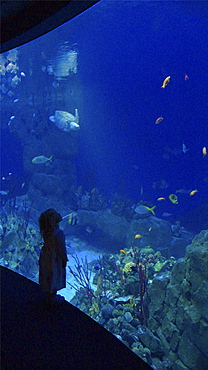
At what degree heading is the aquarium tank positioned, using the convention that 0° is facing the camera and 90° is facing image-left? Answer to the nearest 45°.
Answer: approximately 45°

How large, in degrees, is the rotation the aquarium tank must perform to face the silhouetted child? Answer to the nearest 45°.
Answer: approximately 45° to its left

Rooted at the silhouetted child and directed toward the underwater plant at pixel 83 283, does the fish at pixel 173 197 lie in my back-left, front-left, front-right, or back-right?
front-right
